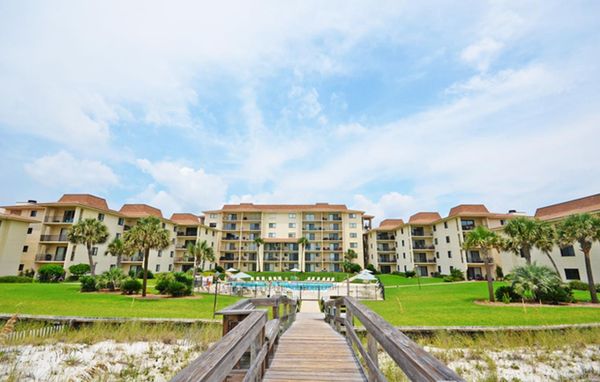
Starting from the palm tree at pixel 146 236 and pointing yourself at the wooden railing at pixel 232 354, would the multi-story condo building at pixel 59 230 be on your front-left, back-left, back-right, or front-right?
back-right

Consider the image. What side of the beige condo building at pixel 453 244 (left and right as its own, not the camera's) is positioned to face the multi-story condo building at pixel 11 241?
front

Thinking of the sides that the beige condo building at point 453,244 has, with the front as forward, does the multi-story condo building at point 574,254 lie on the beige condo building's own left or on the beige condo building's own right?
on the beige condo building's own left

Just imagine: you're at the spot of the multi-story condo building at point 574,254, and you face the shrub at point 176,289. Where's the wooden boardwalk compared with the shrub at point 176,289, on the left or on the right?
left

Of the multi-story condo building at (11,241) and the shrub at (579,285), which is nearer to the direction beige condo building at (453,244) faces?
the multi-story condo building

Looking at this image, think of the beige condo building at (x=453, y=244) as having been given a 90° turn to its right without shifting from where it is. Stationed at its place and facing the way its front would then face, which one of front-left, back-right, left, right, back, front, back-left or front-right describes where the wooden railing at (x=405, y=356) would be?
back-left

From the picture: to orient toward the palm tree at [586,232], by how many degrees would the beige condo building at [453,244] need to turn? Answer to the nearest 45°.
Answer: approximately 45° to its left

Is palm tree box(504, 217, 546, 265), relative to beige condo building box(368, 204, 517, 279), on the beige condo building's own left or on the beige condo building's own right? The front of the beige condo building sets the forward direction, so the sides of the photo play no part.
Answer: on the beige condo building's own left

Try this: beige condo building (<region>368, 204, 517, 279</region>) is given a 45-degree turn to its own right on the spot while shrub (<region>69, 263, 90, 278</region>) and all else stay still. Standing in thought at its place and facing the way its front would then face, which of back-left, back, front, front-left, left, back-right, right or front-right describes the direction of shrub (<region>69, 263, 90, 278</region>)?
front-left

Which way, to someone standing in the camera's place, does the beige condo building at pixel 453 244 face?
facing the viewer and to the left of the viewer

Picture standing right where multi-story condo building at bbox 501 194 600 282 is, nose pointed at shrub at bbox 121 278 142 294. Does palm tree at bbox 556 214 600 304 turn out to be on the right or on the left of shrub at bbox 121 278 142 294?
left

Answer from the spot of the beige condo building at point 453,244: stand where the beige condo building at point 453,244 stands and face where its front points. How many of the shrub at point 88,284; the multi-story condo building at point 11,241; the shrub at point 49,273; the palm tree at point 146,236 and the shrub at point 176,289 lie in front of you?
5
